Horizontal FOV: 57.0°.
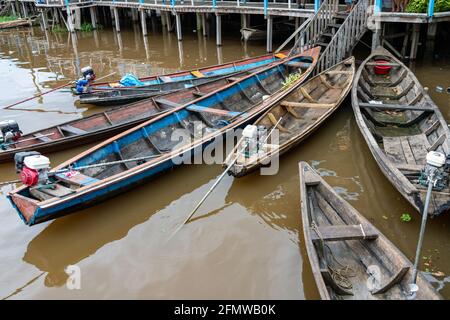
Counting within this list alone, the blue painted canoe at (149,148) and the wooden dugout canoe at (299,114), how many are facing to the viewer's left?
0

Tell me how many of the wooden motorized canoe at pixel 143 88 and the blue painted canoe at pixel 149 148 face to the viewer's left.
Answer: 0

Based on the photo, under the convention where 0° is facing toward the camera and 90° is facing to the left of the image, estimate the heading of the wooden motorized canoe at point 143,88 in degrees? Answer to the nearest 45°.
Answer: approximately 225°

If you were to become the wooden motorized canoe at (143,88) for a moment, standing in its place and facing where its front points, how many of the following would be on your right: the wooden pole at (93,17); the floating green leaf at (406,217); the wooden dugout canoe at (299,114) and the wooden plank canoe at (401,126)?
3

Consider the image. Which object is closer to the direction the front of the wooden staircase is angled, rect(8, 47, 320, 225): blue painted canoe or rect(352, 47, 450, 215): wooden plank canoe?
the blue painted canoe

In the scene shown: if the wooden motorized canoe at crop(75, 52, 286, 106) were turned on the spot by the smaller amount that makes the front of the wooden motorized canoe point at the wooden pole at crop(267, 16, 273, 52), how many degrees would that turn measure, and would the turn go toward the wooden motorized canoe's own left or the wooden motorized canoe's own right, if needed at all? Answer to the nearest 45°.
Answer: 0° — it already faces it

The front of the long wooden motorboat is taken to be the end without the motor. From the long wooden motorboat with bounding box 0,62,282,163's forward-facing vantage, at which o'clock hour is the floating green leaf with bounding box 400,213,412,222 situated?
The floating green leaf is roughly at 3 o'clock from the long wooden motorboat.

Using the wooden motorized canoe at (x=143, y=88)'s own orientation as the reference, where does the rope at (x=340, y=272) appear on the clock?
The rope is roughly at 4 o'clock from the wooden motorized canoe.

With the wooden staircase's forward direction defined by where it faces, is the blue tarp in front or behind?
in front

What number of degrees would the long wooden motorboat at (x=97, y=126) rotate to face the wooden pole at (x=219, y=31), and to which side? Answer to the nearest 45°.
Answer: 0° — it already faces it

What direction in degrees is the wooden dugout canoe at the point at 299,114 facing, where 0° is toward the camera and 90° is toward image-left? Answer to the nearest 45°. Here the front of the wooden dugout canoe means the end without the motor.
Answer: approximately 225°

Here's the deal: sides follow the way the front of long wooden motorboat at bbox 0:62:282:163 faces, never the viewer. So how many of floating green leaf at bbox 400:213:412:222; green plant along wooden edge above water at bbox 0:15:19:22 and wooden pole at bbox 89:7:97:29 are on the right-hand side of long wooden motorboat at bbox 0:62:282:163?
1

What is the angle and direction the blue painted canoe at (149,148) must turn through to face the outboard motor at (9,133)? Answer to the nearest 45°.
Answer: approximately 90° to its left

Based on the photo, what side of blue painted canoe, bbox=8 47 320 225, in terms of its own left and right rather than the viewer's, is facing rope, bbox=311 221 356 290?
right
